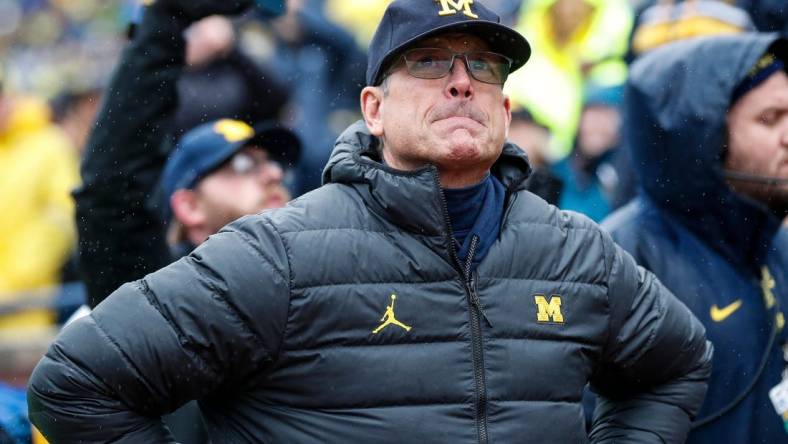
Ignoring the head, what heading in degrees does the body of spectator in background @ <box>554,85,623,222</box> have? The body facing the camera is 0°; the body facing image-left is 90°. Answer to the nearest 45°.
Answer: approximately 0°

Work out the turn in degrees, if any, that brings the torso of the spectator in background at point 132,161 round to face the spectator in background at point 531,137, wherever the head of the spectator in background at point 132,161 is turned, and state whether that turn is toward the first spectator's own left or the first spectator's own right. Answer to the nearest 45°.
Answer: approximately 45° to the first spectator's own left

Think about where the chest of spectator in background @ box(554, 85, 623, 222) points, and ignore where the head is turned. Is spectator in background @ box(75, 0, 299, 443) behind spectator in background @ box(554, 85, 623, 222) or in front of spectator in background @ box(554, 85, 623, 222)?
in front
